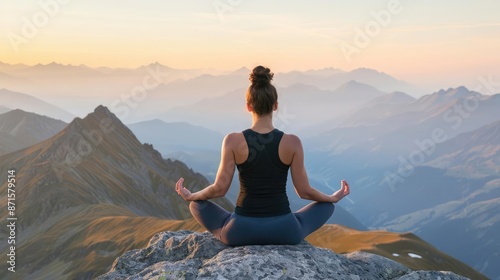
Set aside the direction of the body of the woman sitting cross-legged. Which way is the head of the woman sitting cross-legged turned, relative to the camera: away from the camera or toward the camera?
away from the camera

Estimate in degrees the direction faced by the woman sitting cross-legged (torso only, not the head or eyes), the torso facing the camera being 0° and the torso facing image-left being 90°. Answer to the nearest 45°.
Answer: approximately 180°
